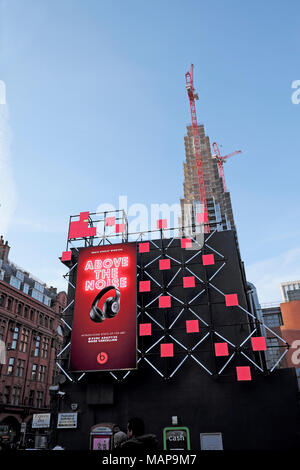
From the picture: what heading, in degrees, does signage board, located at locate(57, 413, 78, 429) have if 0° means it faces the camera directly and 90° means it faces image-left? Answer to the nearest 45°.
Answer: approximately 0°

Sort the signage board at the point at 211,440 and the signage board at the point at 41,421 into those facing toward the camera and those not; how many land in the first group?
2

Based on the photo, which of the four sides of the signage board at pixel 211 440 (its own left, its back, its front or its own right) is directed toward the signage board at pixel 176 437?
right

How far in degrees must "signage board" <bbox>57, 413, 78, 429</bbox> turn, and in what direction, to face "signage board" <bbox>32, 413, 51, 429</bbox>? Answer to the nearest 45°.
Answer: approximately 90° to its right

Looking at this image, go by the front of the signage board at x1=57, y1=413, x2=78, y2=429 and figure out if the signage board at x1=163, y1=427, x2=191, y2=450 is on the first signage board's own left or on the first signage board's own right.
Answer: on the first signage board's own left

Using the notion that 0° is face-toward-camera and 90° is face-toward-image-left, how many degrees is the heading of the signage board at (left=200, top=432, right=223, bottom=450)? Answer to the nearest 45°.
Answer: approximately 0°

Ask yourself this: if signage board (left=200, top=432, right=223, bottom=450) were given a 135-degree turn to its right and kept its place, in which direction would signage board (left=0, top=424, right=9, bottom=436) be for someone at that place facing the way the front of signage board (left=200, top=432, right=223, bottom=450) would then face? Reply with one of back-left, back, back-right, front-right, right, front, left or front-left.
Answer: front

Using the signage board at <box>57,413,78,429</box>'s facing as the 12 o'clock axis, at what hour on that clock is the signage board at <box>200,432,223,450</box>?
the signage board at <box>200,432,223,450</box> is roughly at 10 o'clock from the signage board at <box>57,413,78,429</box>.

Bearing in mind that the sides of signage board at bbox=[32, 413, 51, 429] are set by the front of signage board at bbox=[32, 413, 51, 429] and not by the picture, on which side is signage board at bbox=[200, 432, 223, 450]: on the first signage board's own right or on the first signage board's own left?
on the first signage board's own left
